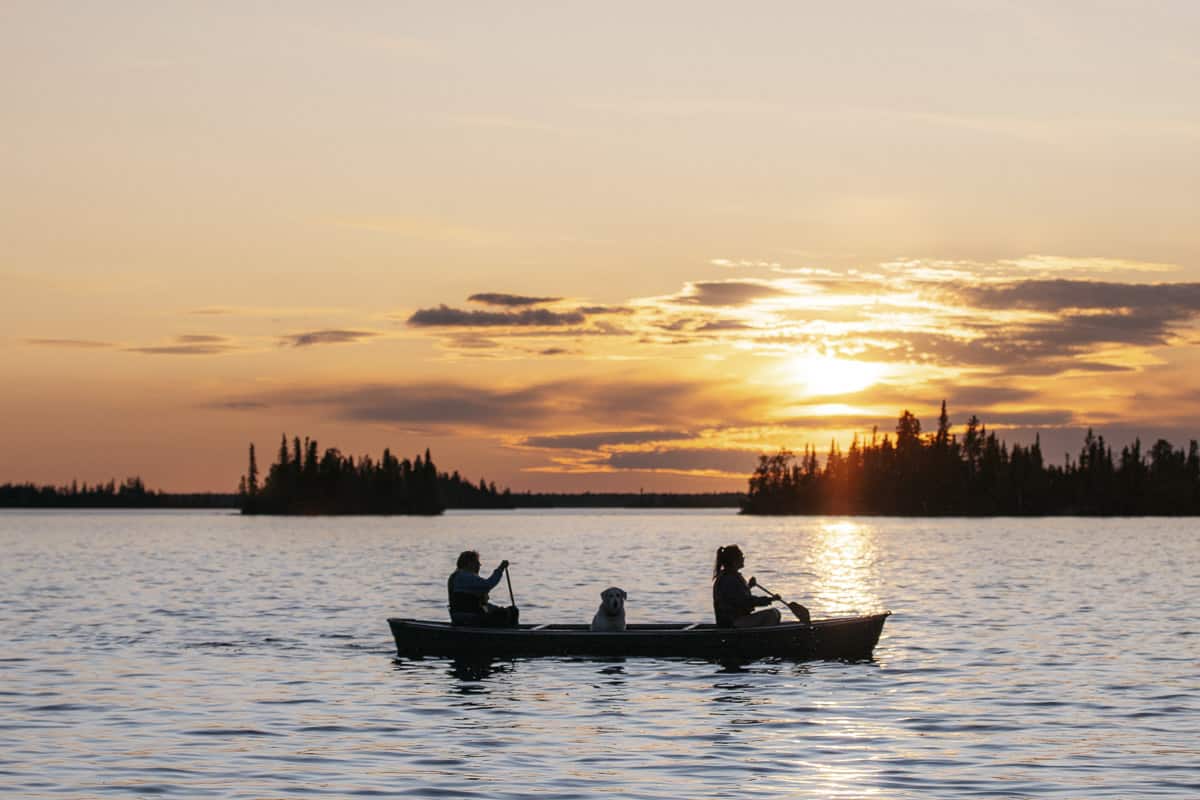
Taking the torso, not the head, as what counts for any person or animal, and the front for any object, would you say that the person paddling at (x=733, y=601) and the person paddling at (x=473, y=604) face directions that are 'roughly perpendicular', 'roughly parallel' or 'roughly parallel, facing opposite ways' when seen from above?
roughly parallel

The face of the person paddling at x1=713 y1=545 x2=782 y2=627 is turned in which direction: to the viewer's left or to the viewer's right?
to the viewer's right

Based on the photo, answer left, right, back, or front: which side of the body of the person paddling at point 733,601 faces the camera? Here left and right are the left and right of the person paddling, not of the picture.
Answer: right

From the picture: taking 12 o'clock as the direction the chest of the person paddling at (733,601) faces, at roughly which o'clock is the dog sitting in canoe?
The dog sitting in canoe is roughly at 6 o'clock from the person paddling.

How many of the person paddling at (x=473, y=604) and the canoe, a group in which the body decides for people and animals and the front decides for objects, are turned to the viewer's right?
2

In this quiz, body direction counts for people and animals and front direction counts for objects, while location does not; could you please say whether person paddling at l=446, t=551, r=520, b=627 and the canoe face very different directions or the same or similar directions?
same or similar directions

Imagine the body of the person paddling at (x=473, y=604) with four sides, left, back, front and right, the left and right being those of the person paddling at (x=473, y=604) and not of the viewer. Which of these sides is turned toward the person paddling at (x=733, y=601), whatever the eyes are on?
front

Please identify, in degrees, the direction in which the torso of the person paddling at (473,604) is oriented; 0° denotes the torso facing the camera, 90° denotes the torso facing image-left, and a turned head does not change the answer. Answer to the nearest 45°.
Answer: approximately 270°

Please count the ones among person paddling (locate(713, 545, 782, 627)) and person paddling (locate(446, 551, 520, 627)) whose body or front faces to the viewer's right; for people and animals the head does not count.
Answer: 2

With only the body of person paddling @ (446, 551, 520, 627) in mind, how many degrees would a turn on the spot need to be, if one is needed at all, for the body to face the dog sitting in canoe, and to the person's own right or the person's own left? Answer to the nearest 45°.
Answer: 0° — they already face it

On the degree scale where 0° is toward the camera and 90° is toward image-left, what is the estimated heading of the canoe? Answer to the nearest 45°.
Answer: approximately 270°
